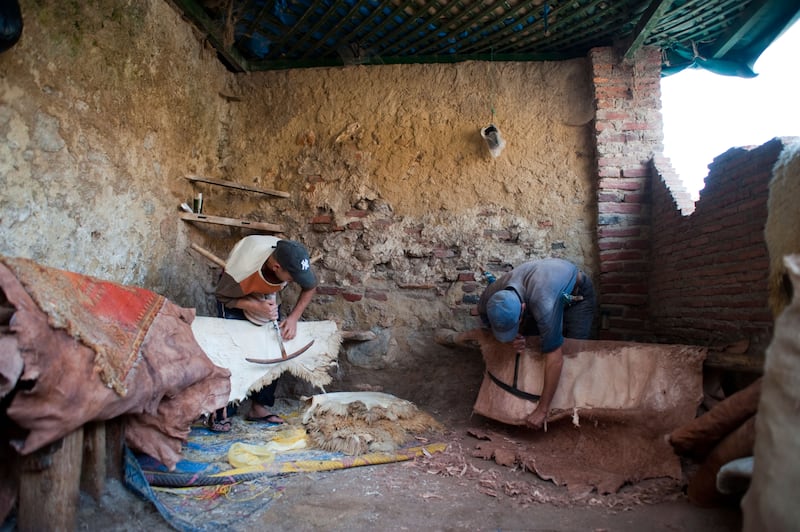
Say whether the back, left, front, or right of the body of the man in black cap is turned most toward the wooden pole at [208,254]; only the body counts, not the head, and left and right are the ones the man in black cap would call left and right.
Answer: back

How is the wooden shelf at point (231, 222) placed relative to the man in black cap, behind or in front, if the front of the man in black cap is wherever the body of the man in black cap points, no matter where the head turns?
behind

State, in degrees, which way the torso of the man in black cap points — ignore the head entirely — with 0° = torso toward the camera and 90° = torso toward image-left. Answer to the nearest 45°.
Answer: approximately 315°

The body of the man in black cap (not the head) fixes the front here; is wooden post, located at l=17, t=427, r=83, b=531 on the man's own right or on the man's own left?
on the man's own right

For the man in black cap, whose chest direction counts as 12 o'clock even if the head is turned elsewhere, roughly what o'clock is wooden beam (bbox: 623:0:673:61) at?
The wooden beam is roughly at 11 o'clock from the man in black cap.

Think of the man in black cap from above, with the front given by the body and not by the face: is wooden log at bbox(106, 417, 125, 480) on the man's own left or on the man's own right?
on the man's own right

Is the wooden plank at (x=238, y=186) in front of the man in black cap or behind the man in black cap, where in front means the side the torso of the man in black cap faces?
behind

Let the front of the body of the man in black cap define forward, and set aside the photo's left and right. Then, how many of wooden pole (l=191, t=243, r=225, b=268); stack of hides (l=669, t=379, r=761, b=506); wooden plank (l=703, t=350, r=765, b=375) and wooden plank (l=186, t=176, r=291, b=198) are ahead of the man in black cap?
2

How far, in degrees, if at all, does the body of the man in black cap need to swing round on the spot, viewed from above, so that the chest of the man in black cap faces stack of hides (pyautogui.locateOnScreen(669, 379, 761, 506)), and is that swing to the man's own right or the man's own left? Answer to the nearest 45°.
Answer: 0° — they already face it
